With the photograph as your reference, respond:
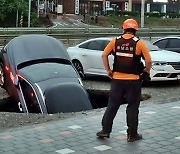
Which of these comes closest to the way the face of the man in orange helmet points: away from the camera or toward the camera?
away from the camera

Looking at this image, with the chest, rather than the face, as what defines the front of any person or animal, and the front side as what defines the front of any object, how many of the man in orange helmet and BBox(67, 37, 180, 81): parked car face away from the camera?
1

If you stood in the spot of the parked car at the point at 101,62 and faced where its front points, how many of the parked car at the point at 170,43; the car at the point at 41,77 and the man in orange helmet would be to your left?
1

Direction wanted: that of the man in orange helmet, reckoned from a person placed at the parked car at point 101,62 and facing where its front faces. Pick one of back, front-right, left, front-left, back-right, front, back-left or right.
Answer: front-right

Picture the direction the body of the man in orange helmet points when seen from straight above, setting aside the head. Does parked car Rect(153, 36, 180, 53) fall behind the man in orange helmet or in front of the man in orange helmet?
in front

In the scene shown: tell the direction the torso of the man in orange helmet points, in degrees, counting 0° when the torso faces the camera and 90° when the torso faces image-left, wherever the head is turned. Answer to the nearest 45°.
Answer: approximately 180°

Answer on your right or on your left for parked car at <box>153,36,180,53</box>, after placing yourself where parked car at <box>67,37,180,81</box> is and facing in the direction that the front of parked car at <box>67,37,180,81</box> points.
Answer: on your left

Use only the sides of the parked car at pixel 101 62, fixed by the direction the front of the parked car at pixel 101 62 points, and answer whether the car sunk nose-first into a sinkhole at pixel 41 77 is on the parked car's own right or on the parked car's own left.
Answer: on the parked car's own right

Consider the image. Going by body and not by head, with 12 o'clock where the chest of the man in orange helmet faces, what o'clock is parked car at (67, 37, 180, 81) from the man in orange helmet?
The parked car is roughly at 12 o'clock from the man in orange helmet.

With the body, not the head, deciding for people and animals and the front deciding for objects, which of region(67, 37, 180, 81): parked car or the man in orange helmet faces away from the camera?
the man in orange helmet
